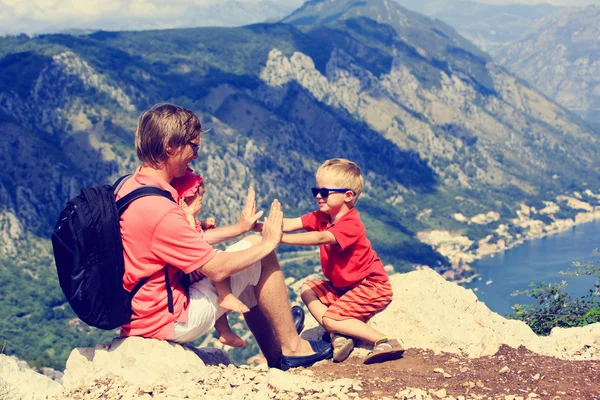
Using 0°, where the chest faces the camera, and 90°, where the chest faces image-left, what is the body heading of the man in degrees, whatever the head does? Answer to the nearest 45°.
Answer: approximately 270°

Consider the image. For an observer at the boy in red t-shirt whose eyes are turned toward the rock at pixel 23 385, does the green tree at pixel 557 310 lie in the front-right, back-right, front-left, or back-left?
back-right

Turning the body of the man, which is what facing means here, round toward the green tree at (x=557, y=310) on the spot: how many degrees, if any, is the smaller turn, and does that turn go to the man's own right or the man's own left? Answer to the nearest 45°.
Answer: approximately 45° to the man's own left

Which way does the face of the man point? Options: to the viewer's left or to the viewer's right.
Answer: to the viewer's right

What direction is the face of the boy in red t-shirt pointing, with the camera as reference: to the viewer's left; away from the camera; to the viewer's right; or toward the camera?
to the viewer's left
